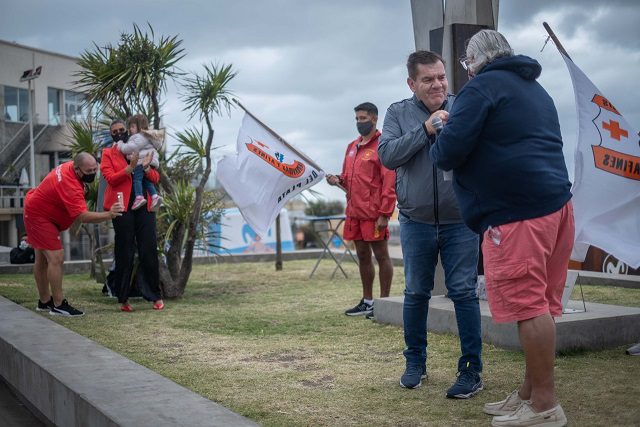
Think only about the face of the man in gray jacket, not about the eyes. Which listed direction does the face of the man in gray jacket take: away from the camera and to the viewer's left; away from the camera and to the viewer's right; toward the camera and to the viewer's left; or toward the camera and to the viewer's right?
toward the camera and to the viewer's right

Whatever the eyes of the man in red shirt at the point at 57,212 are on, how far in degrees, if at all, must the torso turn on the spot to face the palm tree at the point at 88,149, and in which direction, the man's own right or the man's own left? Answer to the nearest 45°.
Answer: approximately 90° to the man's own left

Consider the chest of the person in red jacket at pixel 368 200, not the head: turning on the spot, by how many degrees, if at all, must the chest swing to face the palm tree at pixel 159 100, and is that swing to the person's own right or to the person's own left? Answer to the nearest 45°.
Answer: approximately 90° to the person's own right

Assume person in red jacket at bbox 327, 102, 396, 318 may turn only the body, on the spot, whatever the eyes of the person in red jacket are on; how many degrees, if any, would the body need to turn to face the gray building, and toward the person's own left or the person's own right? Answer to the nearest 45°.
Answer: approximately 90° to the person's own right

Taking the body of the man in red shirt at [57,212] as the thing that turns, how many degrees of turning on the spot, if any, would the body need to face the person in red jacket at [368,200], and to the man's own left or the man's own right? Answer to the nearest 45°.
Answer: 0° — they already face them

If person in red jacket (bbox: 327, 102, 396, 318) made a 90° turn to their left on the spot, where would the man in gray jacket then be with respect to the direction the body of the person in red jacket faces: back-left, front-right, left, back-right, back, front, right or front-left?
front-right

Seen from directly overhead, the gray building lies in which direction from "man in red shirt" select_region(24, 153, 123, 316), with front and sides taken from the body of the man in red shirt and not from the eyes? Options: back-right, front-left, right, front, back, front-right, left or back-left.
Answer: left

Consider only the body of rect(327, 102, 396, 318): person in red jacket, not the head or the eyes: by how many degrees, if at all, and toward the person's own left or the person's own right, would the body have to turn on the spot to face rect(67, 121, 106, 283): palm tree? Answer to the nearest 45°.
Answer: approximately 90° to the person's own right

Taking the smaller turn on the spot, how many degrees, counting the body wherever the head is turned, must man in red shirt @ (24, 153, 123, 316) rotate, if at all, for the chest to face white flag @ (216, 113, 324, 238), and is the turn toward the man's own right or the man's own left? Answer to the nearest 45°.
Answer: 0° — they already face it

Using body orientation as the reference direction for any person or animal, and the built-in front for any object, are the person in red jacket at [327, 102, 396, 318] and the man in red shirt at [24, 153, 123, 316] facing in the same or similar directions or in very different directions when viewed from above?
very different directions

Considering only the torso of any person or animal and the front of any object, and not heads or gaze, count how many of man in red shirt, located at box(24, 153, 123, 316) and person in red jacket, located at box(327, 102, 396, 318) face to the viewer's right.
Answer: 1

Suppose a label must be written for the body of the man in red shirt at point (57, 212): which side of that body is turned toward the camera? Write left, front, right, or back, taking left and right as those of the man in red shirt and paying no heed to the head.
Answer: right
